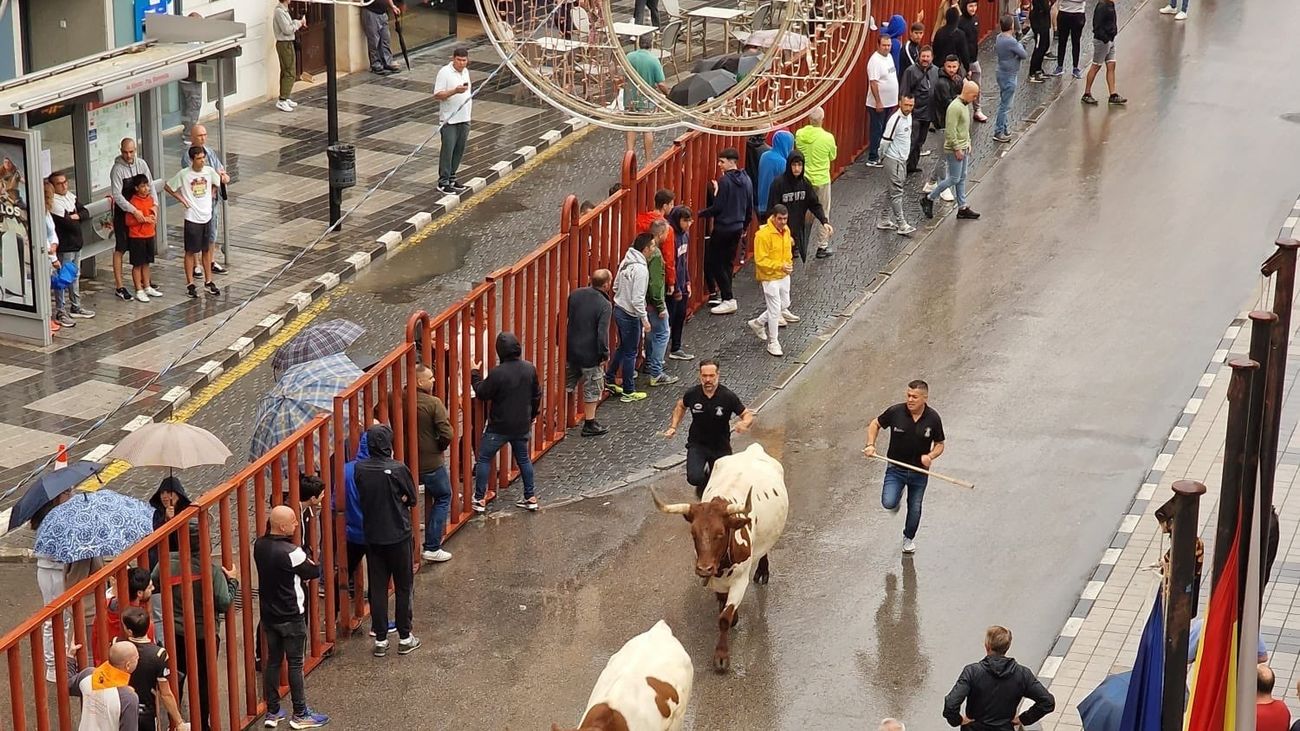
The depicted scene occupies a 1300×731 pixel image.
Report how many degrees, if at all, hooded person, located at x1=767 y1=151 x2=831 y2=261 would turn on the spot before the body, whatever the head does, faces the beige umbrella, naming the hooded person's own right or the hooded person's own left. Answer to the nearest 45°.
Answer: approximately 45° to the hooded person's own right

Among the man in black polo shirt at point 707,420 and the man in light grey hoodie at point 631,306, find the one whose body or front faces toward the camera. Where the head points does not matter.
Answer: the man in black polo shirt

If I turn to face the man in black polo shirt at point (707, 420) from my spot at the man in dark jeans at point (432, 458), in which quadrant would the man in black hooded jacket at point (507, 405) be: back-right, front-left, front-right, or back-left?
front-left

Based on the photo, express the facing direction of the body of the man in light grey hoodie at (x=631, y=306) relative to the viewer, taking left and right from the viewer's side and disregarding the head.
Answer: facing to the right of the viewer

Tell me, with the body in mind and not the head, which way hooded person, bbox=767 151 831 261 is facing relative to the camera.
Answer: toward the camera

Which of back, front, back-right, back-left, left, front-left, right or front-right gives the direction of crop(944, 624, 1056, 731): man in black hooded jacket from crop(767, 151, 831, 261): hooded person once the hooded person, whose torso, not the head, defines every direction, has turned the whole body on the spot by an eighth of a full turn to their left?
front-right

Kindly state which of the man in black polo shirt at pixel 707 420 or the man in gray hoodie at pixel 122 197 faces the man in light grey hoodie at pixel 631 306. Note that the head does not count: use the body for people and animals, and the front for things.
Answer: the man in gray hoodie

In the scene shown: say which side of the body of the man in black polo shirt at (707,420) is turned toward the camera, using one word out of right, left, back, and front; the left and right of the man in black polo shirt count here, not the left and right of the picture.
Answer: front

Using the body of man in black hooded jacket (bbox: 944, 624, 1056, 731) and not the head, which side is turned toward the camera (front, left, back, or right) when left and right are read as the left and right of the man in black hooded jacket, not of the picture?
back

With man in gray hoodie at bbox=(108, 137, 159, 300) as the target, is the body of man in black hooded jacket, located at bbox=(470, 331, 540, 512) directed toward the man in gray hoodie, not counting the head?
yes

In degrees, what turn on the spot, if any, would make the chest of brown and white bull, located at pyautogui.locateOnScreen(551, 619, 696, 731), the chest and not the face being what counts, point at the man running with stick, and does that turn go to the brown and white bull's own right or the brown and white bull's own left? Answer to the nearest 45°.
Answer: approximately 180°

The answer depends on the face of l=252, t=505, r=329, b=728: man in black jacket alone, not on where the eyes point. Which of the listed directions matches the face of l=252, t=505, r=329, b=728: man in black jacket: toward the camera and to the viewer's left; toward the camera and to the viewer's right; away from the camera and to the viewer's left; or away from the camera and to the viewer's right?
away from the camera and to the viewer's right

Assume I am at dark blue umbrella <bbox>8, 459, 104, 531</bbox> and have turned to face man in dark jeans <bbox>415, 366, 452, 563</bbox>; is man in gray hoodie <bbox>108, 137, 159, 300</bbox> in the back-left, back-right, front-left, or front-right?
front-left

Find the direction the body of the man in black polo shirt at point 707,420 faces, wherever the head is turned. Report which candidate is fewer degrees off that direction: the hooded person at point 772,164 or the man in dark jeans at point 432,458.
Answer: the man in dark jeans
